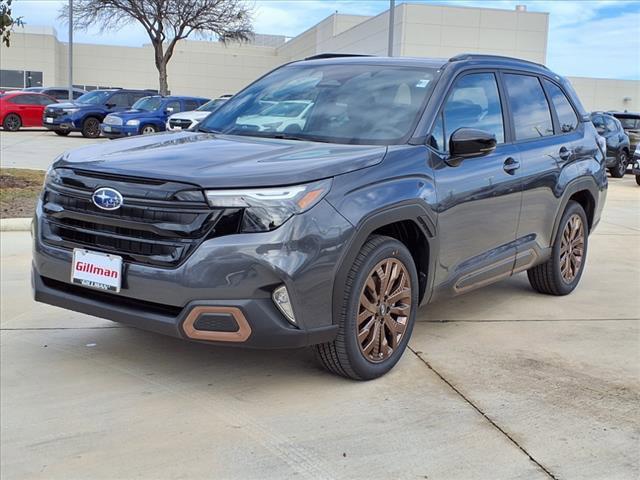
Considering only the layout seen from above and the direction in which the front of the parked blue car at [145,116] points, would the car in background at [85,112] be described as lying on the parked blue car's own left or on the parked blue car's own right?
on the parked blue car's own right

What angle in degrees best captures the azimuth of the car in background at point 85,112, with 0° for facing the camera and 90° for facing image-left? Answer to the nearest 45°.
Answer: approximately 45°

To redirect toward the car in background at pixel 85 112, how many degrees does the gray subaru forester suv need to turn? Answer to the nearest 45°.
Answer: approximately 135° to its right

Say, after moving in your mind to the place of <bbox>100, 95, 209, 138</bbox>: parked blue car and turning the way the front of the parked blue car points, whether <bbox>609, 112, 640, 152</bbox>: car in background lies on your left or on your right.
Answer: on your left

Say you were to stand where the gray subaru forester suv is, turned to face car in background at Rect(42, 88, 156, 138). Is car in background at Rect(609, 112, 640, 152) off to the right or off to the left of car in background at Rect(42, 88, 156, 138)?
right

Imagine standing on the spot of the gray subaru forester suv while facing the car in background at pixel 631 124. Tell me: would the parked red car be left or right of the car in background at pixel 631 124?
left
